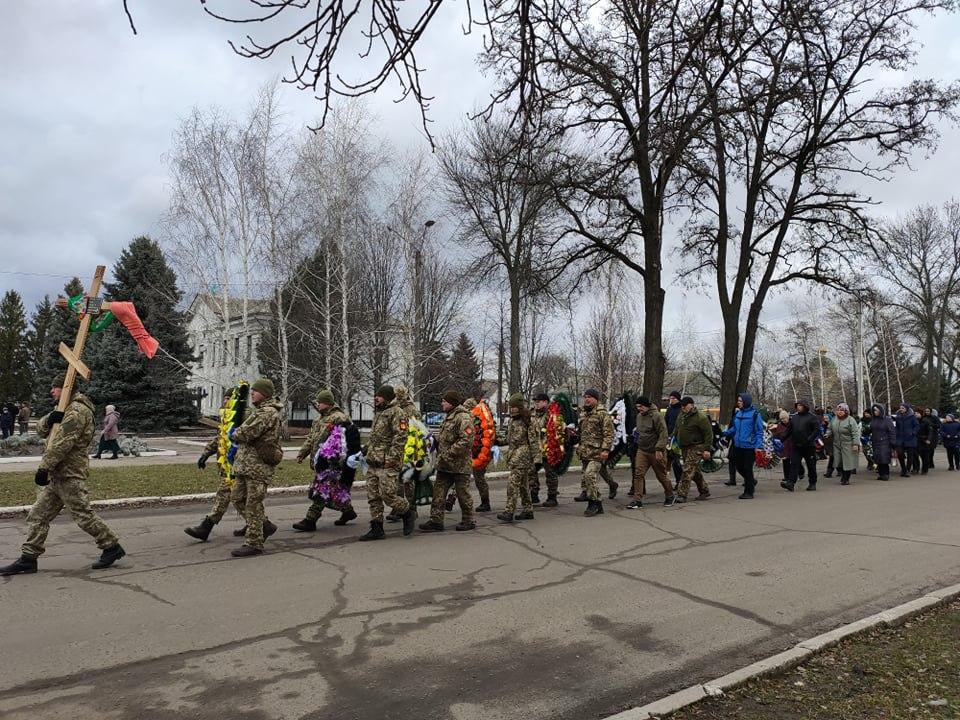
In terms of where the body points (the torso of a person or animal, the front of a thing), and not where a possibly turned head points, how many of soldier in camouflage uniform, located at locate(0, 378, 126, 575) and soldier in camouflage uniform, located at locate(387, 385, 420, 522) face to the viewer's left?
2

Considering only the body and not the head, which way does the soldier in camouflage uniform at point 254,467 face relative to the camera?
to the viewer's left

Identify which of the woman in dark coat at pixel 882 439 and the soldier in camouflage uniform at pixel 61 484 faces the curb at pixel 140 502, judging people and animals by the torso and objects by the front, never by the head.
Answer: the woman in dark coat

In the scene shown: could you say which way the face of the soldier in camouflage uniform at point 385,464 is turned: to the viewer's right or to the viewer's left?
to the viewer's left

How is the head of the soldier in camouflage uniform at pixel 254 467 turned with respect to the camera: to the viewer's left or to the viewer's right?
to the viewer's left

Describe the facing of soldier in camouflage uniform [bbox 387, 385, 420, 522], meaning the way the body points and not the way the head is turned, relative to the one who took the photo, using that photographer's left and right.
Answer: facing to the left of the viewer

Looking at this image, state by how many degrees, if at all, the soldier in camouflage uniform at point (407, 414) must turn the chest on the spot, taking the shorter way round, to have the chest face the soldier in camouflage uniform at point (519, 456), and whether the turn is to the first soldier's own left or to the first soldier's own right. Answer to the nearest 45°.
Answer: approximately 135° to the first soldier's own right

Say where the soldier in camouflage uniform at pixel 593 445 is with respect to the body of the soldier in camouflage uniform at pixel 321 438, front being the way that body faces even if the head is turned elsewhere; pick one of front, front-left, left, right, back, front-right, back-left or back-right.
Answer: back

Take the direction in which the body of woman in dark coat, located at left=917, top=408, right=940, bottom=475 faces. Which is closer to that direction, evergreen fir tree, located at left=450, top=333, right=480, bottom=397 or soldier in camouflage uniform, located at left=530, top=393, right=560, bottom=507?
the soldier in camouflage uniform

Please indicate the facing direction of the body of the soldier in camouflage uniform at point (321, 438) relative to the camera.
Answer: to the viewer's left

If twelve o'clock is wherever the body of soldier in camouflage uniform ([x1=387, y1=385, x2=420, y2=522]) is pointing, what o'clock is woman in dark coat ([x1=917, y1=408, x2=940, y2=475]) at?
The woman in dark coat is roughly at 5 o'clock from the soldier in camouflage uniform.

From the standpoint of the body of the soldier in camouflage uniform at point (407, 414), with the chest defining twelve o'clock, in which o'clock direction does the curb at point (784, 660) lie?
The curb is roughly at 8 o'clock from the soldier in camouflage uniform.

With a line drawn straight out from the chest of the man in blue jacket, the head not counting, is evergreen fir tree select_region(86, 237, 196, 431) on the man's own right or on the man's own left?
on the man's own right

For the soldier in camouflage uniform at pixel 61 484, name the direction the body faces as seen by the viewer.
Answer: to the viewer's left
